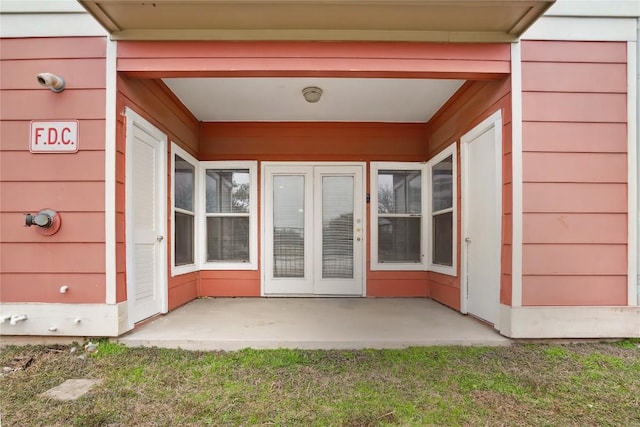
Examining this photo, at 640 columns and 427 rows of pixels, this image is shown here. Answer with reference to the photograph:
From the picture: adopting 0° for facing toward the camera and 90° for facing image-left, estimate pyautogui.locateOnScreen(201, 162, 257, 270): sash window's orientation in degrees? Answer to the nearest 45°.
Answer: approximately 0°

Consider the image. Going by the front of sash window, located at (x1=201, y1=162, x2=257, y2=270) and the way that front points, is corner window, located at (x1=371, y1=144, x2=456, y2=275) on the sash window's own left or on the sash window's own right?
on the sash window's own left

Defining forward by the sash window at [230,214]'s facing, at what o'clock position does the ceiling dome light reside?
The ceiling dome light is roughly at 11 o'clock from the sash window.

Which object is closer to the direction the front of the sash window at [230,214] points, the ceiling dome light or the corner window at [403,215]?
the ceiling dome light
